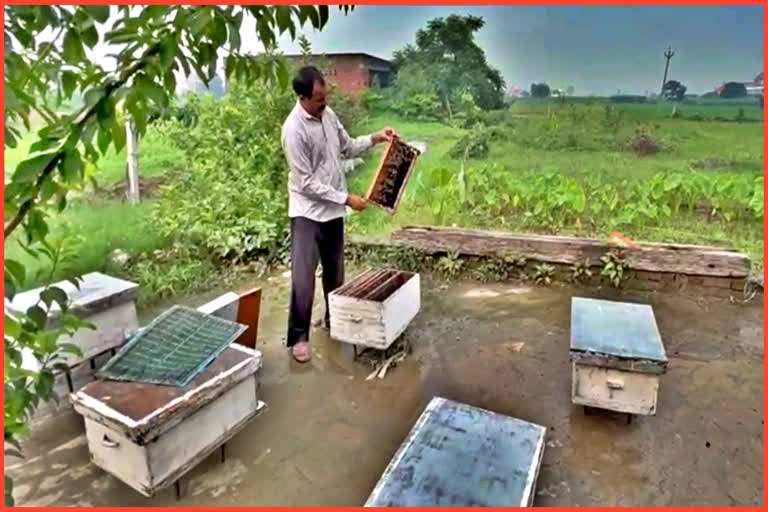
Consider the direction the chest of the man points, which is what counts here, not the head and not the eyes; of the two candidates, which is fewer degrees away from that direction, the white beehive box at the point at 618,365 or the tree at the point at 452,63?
the white beehive box

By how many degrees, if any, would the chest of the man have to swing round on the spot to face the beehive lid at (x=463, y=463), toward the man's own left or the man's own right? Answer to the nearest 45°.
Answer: approximately 45° to the man's own right

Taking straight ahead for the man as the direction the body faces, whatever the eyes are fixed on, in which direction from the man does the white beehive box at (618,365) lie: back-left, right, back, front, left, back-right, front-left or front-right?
front

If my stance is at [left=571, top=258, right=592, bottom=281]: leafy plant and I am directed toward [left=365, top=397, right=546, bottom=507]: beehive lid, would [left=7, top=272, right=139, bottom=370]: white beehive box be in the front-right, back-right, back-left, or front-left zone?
front-right

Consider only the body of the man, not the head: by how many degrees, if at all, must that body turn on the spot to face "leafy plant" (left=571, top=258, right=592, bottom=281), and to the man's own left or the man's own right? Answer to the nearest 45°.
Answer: approximately 90° to the man's own left

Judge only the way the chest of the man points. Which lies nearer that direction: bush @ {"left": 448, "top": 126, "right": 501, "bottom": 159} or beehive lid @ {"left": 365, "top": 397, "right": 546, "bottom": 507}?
the beehive lid

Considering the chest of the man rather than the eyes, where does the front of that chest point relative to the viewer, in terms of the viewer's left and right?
facing the viewer and to the right of the viewer

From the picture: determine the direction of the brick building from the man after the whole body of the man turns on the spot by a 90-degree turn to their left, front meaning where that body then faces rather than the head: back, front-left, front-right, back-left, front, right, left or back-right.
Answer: front-left

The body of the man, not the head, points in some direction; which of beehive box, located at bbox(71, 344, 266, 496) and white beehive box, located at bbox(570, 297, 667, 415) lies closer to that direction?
the white beehive box

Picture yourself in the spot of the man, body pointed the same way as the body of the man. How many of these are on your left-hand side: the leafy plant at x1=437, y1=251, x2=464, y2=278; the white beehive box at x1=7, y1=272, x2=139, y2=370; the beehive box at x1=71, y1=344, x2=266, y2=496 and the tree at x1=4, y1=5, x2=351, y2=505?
1

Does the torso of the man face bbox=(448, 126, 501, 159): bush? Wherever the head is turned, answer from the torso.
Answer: no
